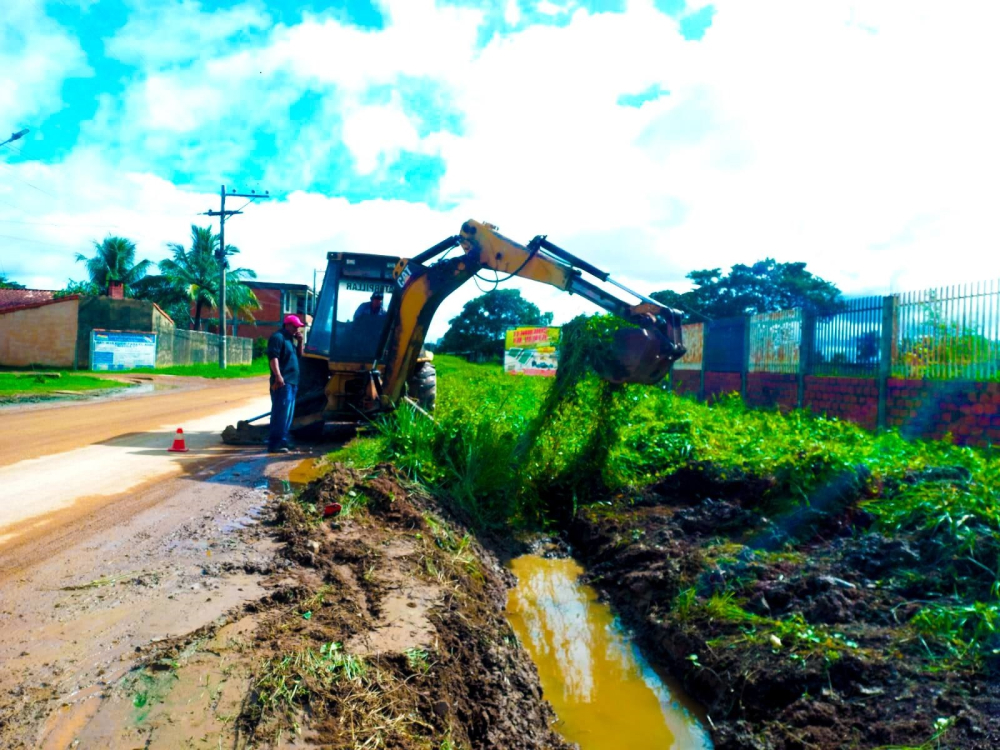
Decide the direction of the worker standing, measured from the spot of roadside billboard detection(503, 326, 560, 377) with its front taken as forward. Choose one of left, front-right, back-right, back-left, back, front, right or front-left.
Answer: front

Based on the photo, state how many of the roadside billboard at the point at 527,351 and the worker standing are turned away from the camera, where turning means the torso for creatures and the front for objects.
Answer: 0

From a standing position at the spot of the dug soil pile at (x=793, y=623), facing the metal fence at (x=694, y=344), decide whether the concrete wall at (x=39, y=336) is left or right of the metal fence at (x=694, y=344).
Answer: left

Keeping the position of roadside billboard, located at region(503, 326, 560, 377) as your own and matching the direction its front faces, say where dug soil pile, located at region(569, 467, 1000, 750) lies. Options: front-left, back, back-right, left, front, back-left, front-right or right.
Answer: front

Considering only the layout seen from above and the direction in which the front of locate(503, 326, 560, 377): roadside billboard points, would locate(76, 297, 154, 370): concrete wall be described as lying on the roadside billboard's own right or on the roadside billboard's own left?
on the roadside billboard's own right

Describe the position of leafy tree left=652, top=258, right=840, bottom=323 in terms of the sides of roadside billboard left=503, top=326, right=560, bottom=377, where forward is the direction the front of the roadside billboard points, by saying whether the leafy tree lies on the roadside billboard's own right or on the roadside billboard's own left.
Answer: on the roadside billboard's own left

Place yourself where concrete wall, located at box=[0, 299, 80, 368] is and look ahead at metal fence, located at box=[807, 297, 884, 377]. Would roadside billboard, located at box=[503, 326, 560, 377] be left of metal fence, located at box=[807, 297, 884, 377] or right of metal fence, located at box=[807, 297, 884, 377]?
left

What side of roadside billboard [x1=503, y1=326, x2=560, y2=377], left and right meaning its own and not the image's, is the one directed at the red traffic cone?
front

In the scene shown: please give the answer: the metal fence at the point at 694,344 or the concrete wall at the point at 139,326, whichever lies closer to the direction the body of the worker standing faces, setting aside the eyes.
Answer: the metal fence

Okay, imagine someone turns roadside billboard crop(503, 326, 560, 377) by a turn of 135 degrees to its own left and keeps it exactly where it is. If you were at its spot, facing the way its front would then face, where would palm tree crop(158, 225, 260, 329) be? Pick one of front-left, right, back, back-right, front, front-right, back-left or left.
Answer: left

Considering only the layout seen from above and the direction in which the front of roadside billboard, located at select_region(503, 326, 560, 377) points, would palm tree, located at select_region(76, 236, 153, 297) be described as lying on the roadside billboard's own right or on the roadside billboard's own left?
on the roadside billboard's own right

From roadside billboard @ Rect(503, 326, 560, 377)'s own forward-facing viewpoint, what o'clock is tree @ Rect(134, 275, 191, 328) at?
The tree is roughly at 4 o'clock from the roadside billboard.

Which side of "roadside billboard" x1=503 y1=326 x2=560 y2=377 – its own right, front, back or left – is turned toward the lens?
front
